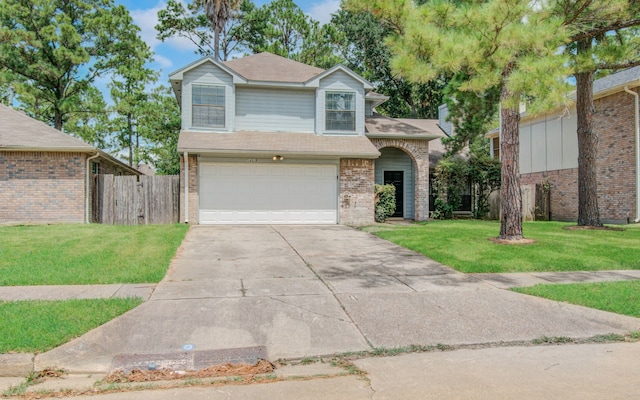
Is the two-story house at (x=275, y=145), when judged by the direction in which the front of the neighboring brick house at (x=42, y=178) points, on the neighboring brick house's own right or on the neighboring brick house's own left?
on the neighboring brick house's own left

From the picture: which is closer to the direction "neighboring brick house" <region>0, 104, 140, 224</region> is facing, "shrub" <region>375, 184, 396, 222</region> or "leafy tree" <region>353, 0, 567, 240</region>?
the leafy tree

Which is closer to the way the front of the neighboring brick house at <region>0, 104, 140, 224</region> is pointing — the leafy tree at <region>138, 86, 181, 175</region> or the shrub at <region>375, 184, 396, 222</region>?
the shrub

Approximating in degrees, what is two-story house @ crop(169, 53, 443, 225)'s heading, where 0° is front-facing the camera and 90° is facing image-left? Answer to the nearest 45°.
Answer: approximately 0°

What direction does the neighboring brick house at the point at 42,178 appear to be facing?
toward the camera

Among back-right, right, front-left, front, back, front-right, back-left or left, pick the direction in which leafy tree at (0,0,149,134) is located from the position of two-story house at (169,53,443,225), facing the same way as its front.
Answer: back-right

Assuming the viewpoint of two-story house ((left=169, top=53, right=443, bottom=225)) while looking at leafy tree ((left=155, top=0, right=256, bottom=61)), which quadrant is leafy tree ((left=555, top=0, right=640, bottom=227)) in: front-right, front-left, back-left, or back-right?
back-right

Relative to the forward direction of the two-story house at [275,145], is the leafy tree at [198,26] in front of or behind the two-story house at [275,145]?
behind

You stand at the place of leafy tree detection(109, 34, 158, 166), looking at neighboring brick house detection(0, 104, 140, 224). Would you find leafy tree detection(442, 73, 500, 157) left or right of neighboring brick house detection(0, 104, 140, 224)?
left

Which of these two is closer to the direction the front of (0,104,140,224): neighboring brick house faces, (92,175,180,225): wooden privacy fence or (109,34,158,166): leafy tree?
the wooden privacy fence

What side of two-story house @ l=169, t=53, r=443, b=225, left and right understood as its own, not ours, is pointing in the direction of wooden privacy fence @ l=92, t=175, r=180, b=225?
right

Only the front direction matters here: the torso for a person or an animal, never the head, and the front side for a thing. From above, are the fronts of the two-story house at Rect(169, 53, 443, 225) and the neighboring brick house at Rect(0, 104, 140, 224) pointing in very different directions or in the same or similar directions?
same or similar directions

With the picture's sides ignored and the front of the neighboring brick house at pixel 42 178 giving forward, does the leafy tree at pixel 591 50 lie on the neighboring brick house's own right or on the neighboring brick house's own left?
on the neighboring brick house's own left

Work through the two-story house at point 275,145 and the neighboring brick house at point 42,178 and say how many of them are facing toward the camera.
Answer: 2

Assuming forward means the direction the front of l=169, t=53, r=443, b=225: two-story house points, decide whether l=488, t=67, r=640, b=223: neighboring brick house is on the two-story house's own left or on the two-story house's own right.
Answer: on the two-story house's own left
